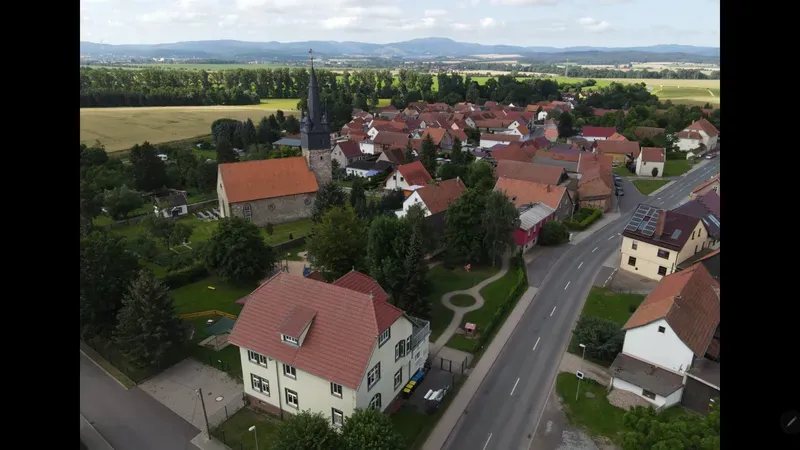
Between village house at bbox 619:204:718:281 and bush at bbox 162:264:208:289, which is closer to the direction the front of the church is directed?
the village house

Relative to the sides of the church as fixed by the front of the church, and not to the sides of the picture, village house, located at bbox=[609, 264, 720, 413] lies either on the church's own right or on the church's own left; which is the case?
on the church's own right

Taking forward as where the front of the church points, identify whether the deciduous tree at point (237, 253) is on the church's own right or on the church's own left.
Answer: on the church's own right

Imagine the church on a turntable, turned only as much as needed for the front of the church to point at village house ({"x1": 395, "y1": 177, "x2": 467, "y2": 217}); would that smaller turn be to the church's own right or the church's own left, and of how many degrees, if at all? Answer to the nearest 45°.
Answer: approximately 45° to the church's own right

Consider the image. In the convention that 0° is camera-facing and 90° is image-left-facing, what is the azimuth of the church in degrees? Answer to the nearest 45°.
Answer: approximately 270°

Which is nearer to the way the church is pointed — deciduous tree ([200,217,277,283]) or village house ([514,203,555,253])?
the village house
